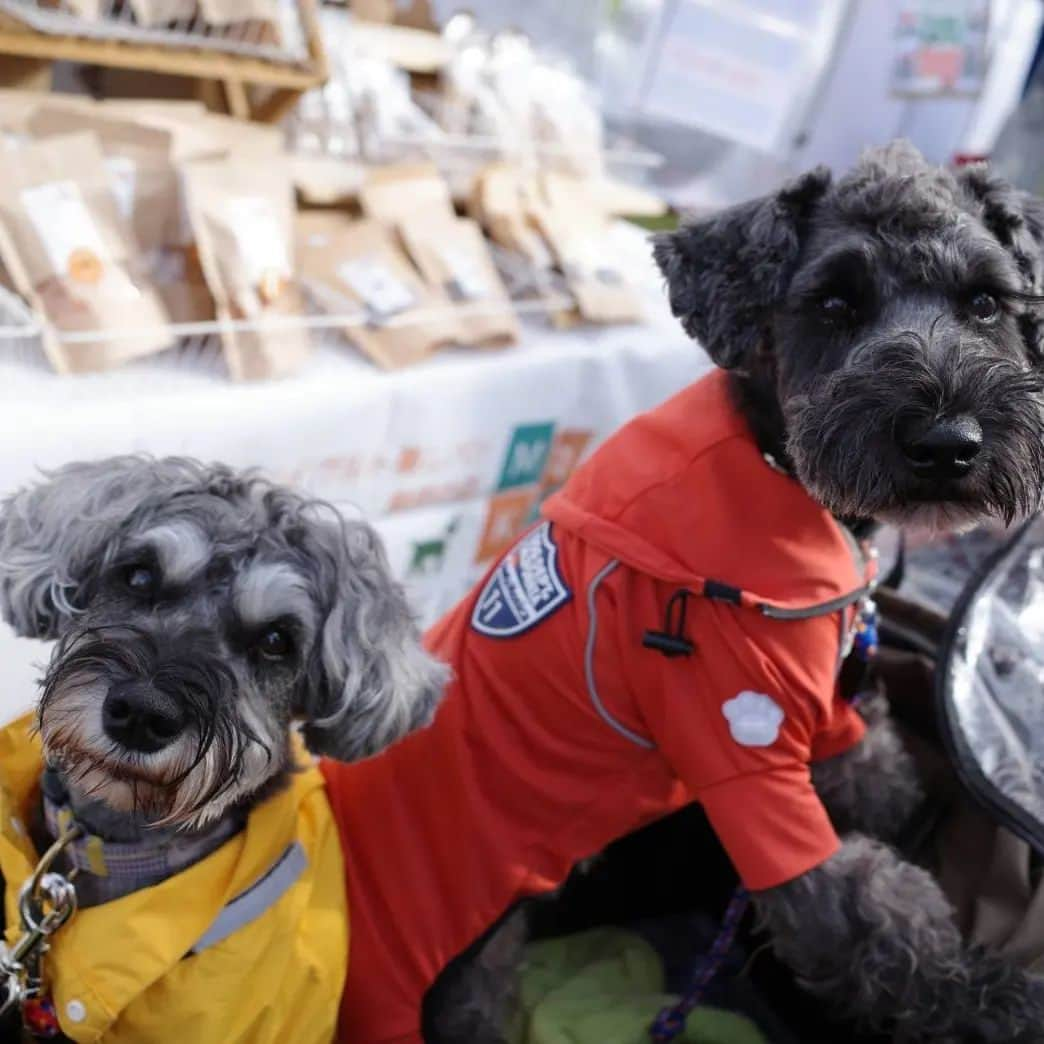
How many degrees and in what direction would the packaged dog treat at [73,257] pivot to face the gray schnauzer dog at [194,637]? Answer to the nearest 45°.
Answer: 0° — it already faces it

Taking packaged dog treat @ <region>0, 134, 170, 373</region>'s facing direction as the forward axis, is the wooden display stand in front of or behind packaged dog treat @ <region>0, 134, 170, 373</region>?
behind

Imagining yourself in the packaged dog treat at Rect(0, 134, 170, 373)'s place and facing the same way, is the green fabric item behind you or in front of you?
in front

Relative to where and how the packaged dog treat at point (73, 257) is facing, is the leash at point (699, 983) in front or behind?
in front

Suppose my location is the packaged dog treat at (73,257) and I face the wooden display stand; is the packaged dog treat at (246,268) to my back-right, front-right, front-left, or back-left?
front-right

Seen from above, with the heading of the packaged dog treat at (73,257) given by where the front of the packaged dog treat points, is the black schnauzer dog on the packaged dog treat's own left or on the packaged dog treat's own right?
on the packaged dog treat's own left

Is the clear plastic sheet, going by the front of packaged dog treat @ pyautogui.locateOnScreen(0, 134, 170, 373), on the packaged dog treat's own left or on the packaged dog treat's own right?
on the packaged dog treat's own left

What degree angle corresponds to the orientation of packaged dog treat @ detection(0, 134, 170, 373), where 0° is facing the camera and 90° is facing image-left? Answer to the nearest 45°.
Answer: approximately 0°
